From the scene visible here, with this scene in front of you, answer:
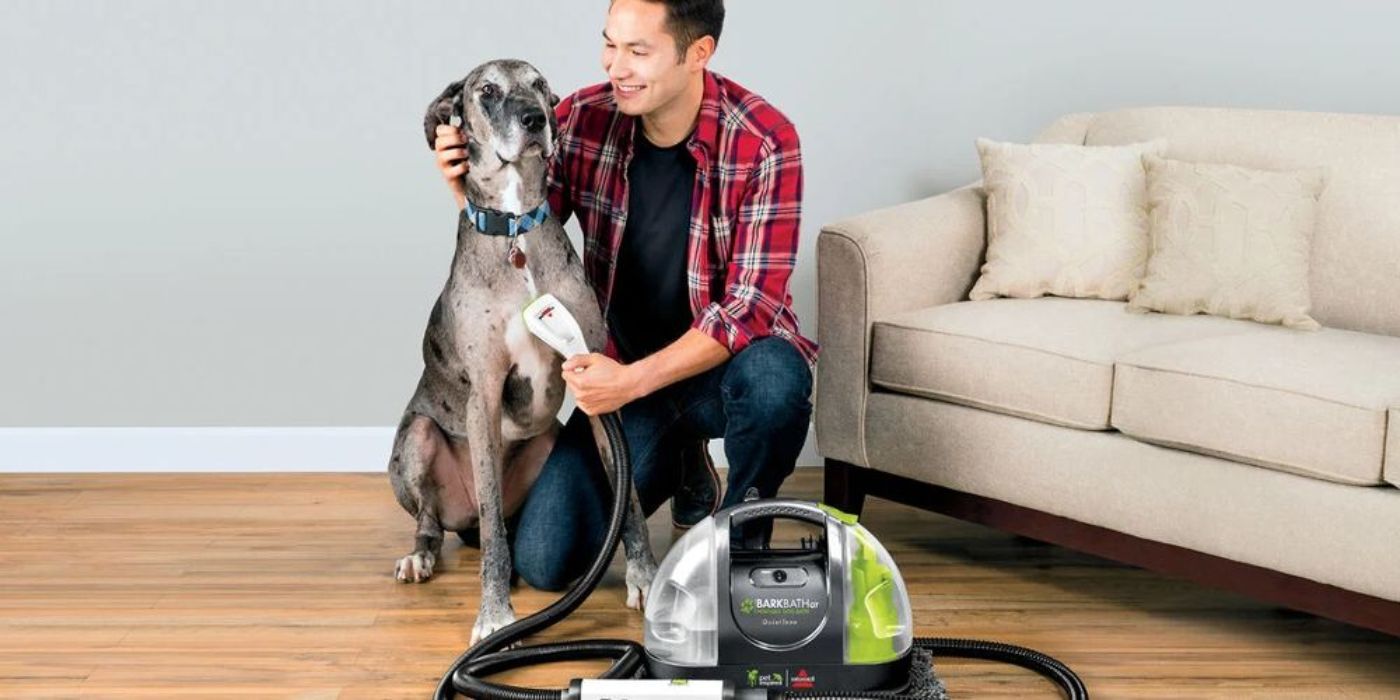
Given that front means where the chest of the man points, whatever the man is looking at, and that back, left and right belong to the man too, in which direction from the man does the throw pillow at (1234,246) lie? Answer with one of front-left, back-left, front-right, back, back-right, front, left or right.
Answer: back-left

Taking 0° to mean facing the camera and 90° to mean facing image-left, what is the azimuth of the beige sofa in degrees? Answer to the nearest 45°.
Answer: approximately 45°

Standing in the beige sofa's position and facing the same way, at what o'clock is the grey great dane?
The grey great dane is roughly at 1 o'clock from the beige sofa.
